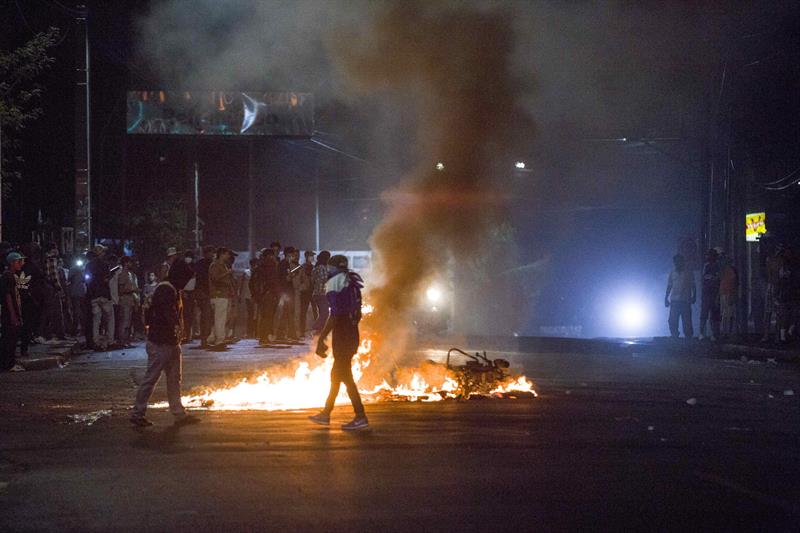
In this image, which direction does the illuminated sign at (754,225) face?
toward the camera

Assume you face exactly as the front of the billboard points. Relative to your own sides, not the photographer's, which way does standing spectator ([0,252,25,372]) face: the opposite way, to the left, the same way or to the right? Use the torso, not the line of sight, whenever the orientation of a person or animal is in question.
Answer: to the left

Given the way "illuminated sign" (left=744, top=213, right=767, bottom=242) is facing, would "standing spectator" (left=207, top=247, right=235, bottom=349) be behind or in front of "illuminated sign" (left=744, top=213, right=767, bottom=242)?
in front

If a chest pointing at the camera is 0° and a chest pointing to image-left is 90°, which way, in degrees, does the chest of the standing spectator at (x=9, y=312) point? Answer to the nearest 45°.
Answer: approximately 270°

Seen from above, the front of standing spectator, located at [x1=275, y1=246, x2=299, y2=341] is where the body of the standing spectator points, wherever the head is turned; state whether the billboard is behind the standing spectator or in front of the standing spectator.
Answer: behind
